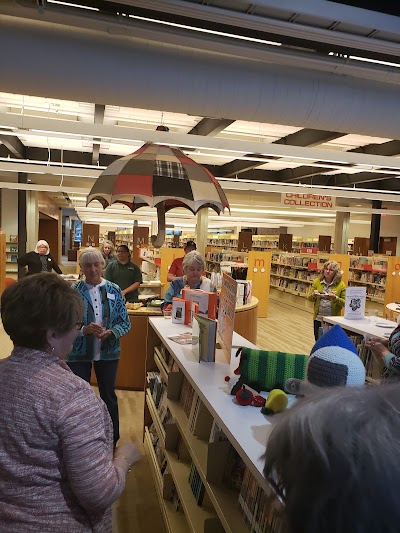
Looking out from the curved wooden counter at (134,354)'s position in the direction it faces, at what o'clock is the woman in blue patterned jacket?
The woman in blue patterned jacket is roughly at 12 o'clock from the curved wooden counter.

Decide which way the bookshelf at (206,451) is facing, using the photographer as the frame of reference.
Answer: facing to the left of the viewer

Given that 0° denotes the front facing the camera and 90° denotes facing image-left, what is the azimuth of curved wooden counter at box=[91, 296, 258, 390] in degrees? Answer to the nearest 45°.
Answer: approximately 0°

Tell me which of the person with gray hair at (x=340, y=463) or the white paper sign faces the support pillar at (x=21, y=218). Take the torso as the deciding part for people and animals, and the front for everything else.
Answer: the person with gray hair

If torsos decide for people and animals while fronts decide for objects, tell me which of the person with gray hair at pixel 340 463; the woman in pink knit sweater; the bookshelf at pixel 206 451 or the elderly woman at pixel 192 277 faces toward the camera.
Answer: the elderly woman

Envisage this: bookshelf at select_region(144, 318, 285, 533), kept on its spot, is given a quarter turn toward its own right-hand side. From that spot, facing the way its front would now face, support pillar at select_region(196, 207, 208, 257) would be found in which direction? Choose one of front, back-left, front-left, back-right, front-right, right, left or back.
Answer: front

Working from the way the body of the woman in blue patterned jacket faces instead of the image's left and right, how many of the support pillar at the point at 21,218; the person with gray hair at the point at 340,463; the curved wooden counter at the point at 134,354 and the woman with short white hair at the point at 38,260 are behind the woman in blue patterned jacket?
3

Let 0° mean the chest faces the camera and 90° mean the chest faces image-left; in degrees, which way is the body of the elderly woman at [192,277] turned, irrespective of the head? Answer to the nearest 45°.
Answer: approximately 0°

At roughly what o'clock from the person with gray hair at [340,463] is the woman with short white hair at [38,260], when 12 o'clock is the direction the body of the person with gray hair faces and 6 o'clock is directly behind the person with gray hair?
The woman with short white hair is roughly at 12 o'clock from the person with gray hair.

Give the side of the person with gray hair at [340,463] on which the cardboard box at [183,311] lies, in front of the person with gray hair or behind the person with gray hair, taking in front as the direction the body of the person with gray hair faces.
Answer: in front

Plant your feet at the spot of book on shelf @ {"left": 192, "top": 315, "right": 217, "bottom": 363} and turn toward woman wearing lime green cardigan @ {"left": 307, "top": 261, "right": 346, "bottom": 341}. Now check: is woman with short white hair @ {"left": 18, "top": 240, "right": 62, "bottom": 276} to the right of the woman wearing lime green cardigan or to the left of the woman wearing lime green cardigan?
left

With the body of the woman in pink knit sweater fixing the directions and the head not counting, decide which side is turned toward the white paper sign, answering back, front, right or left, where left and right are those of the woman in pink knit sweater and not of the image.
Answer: front

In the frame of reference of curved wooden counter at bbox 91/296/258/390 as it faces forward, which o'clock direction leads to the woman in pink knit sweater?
The woman in pink knit sweater is roughly at 12 o'clock from the curved wooden counter.

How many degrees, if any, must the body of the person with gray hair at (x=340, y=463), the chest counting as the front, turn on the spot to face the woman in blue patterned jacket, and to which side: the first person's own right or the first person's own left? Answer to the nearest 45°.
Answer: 0° — they already face them
